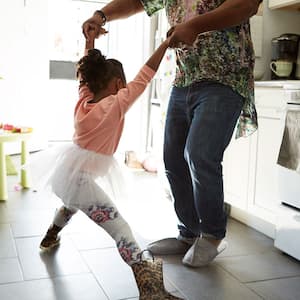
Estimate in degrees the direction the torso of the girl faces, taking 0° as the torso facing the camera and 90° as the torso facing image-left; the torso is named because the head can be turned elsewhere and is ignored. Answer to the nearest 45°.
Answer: approximately 225°

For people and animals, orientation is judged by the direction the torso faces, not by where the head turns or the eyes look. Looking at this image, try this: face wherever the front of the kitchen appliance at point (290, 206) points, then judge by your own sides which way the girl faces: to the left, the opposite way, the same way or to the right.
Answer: the opposite way

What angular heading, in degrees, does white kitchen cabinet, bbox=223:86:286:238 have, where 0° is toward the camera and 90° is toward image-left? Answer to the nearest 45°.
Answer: approximately 45°

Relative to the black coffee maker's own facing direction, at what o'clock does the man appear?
The man is roughly at 11 o'clock from the black coffee maker.
